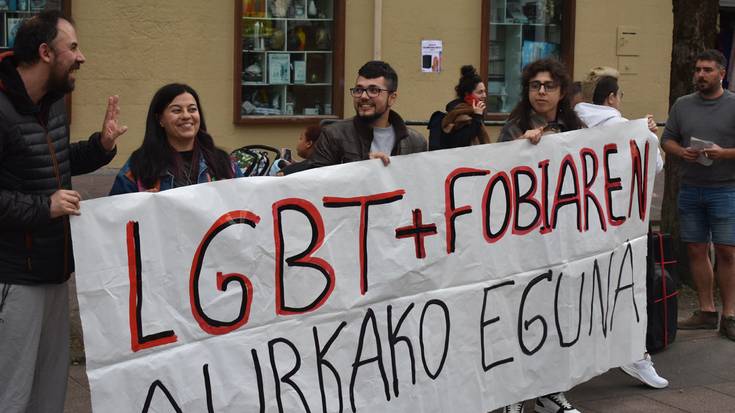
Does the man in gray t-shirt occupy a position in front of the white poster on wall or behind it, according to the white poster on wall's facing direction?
in front

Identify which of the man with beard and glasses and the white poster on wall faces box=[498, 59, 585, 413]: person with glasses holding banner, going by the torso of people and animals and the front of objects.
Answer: the white poster on wall

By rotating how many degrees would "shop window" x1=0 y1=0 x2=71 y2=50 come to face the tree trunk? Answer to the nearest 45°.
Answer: approximately 45° to its left

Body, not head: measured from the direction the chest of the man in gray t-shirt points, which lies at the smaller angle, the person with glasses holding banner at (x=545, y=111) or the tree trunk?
the person with glasses holding banner

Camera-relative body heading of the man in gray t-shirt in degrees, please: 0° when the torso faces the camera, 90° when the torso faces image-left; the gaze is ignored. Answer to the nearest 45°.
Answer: approximately 45°

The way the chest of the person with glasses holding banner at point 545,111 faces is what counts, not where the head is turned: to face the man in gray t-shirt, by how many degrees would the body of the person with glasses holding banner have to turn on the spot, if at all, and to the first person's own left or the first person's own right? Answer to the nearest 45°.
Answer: approximately 135° to the first person's own left

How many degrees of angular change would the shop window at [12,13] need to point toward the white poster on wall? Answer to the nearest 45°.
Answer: approximately 90° to its left
